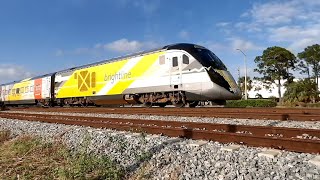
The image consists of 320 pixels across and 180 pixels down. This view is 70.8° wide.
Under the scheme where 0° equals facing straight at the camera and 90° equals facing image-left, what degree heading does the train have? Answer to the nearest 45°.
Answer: approximately 315°
